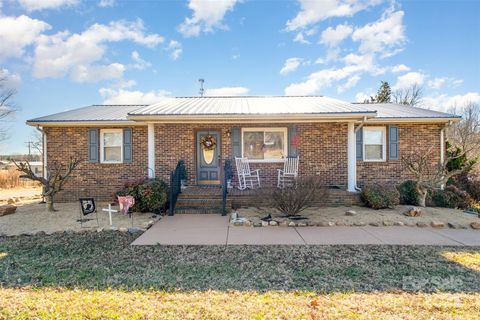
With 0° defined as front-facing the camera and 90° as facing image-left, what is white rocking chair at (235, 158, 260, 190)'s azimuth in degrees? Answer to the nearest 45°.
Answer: approximately 315°

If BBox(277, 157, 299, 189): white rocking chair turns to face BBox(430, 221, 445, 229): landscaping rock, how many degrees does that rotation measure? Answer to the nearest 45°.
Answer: approximately 90° to its left

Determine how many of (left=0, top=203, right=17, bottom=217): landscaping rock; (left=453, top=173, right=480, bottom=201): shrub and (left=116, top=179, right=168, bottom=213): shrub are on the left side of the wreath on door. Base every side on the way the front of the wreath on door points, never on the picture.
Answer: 1

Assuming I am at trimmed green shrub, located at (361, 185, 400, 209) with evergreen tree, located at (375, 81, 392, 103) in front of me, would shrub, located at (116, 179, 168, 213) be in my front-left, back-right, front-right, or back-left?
back-left

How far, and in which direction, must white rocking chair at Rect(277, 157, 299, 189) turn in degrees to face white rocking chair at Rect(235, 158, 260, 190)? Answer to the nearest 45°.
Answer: approximately 45° to its right

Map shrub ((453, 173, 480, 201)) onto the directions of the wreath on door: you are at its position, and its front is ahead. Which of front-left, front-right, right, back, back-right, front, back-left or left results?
left

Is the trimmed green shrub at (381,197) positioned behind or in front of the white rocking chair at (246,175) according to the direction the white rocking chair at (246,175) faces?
in front

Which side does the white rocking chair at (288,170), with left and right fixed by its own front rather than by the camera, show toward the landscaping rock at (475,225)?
left

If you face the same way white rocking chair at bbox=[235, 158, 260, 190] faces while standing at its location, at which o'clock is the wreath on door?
The wreath on door is roughly at 5 o'clock from the white rocking chair.

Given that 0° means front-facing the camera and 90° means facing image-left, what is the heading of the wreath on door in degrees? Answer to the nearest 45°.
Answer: approximately 0°
